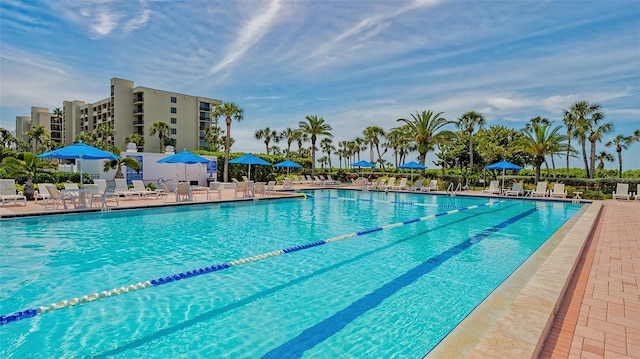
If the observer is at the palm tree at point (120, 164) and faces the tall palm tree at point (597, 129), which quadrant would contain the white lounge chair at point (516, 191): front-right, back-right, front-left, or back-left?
front-right

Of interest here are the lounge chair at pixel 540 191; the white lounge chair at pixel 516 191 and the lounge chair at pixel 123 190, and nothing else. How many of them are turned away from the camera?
0

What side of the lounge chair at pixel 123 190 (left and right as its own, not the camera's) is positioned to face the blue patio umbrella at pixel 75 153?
right

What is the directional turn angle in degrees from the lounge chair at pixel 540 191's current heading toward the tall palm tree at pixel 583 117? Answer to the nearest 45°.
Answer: approximately 135° to its right

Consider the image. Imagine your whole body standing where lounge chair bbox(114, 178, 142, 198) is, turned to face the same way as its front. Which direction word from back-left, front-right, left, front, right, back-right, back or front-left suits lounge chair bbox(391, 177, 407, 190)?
front-left

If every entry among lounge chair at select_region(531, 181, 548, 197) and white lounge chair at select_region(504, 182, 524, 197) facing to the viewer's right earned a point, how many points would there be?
0

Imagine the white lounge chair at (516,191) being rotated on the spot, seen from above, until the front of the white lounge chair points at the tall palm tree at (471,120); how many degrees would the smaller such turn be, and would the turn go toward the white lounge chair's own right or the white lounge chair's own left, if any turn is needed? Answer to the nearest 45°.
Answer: approximately 135° to the white lounge chair's own right

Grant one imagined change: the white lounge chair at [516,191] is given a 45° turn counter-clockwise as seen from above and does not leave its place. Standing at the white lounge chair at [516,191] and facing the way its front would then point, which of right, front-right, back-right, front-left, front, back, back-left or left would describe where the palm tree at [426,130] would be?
back-right

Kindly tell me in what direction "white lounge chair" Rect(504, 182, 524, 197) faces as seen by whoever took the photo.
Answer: facing the viewer and to the left of the viewer

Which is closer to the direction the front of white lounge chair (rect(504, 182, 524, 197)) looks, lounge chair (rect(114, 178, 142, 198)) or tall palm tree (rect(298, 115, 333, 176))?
the lounge chair

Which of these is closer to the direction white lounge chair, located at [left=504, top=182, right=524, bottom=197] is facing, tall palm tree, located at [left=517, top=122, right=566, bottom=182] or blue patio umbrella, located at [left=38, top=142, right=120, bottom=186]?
the blue patio umbrella

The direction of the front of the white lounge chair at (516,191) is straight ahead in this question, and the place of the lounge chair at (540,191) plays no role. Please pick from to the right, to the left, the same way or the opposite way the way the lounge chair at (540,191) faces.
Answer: the same way

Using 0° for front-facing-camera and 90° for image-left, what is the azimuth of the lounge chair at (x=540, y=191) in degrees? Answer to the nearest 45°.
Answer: approximately 45°

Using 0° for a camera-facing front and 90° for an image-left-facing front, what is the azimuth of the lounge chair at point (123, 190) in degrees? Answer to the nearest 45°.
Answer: approximately 315°
